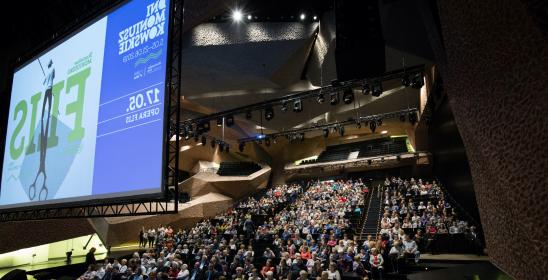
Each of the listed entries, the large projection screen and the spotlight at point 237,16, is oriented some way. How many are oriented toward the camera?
1

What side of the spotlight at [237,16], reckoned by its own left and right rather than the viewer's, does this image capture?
front

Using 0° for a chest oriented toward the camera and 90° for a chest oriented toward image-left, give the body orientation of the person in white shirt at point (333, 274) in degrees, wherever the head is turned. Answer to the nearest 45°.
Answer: approximately 45°

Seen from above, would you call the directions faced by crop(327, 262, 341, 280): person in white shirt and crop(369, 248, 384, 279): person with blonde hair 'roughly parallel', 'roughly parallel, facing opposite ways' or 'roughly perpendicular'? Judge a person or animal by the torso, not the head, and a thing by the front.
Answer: roughly parallel

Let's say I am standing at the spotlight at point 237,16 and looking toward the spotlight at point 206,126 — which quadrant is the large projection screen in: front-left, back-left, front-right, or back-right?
back-left

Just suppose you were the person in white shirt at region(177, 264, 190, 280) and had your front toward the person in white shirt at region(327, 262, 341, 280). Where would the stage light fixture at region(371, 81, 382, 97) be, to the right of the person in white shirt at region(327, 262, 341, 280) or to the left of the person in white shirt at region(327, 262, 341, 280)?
left

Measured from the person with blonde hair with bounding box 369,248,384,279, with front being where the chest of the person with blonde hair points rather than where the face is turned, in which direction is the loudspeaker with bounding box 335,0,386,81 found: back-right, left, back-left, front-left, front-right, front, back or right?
front-left

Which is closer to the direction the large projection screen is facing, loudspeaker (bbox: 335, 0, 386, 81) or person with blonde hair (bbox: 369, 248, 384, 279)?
the person with blonde hair

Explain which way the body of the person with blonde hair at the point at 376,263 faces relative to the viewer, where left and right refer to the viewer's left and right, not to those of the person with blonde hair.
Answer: facing the viewer and to the left of the viewer

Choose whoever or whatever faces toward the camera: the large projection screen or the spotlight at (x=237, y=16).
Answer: the spotlight
